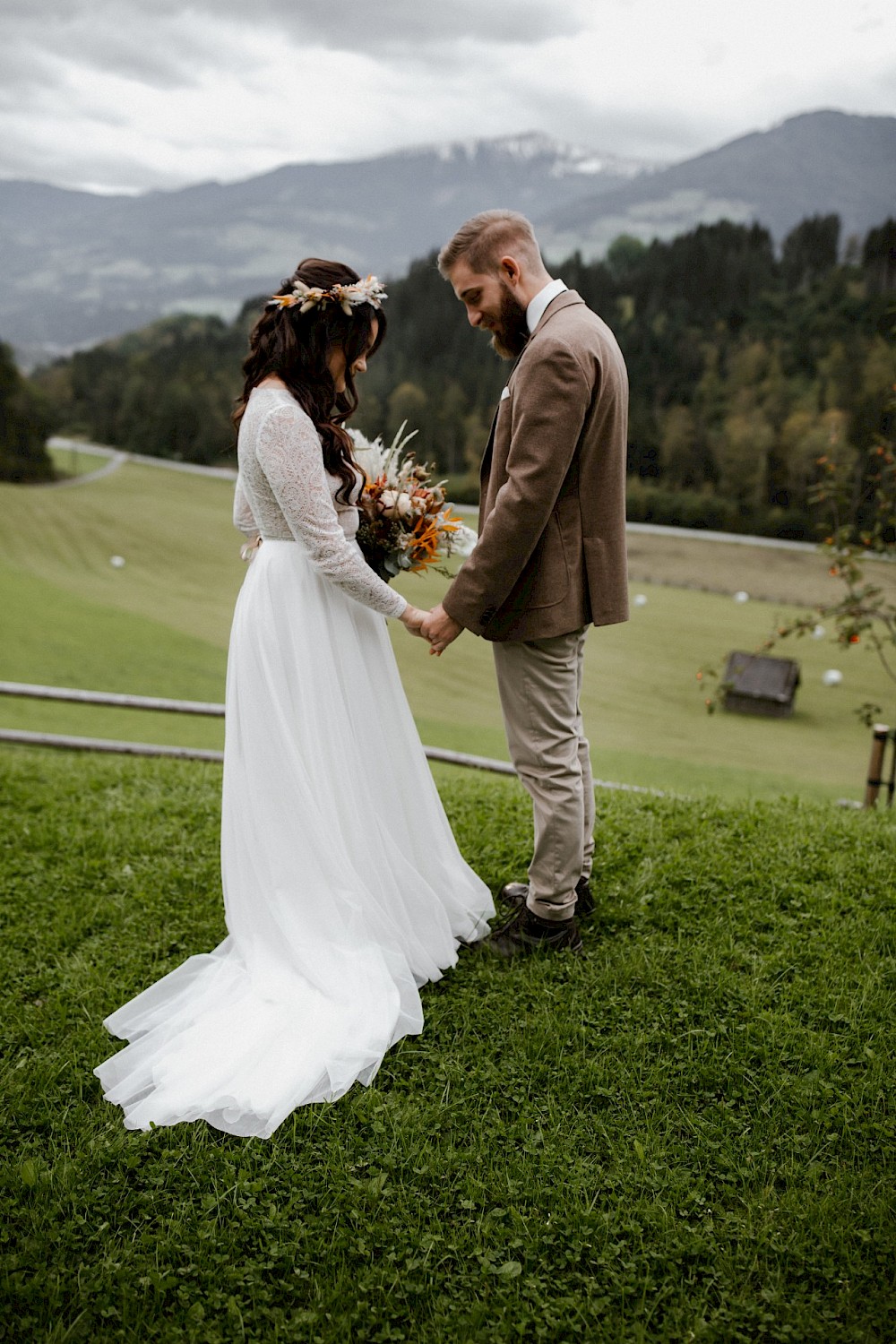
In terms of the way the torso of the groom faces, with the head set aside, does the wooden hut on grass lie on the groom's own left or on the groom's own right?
on the groom's own right

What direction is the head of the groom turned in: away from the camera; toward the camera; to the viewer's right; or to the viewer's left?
to the viewer's left

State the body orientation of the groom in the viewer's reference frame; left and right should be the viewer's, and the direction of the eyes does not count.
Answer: facing to the left of the viewer

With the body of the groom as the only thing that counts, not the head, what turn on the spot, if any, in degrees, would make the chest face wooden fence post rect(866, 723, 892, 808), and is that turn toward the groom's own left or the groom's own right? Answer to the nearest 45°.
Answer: approximately 135° to the groom's own right
